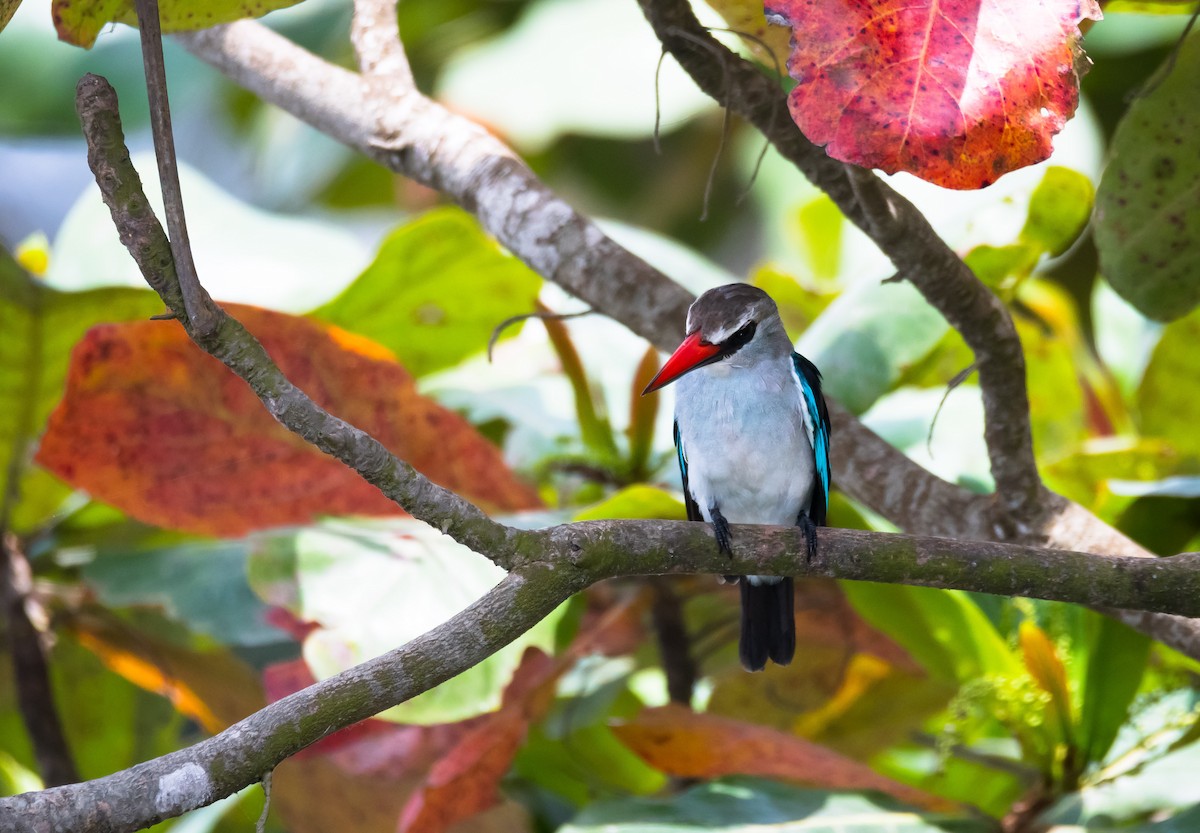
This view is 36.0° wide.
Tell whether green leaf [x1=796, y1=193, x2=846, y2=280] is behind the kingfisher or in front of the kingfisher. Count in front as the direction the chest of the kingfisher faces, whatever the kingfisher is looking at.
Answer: behind

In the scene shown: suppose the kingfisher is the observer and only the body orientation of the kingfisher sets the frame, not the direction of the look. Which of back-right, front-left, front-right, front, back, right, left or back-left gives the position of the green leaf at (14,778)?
front-right

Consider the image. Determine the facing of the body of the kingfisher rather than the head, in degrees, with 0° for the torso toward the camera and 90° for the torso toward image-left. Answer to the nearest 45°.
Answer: approximately 45°
